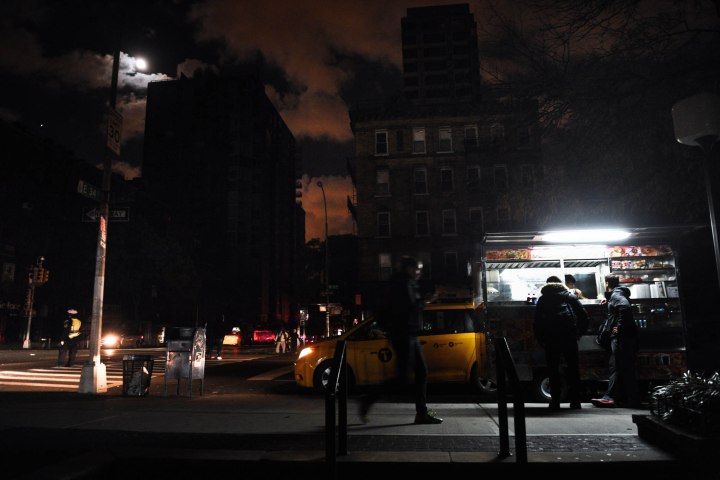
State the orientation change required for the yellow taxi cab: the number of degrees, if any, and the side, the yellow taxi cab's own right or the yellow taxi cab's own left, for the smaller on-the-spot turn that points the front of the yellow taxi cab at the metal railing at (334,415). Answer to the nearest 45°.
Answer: approximately 90° to the yellow taxi cab's own left

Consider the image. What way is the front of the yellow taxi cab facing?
to the viewer's left

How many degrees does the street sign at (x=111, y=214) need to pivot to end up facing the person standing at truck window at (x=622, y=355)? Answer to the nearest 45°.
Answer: approximately 45° to its left

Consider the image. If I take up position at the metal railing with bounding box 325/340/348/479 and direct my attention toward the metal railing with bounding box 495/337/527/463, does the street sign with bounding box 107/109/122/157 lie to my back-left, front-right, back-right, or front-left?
back-left

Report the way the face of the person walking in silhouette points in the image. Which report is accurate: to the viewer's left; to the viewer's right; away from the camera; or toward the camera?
to the viewer's right

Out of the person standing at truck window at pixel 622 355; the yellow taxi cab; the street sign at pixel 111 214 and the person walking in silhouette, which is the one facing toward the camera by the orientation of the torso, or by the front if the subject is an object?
the street sign

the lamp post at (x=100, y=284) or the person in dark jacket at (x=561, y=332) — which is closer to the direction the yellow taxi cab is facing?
the lamp post

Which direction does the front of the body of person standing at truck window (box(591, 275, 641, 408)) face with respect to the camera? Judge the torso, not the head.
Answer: to the viewer's left

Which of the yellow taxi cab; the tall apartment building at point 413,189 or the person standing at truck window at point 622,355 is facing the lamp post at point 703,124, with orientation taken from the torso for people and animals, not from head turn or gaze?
the tall apartment building

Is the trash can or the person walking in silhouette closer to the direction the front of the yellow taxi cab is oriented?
the trash can

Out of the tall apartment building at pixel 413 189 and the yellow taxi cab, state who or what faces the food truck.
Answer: the tall apartment building

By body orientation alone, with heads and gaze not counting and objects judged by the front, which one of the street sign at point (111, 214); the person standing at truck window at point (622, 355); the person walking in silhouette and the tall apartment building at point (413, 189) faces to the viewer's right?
the person walking in silhouette

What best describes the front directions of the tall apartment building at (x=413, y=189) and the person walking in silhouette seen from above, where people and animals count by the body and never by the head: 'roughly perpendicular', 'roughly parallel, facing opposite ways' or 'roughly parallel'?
roughly perpendicular

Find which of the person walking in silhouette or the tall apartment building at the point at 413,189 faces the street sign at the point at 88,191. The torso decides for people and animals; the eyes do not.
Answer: the tall apartment building
